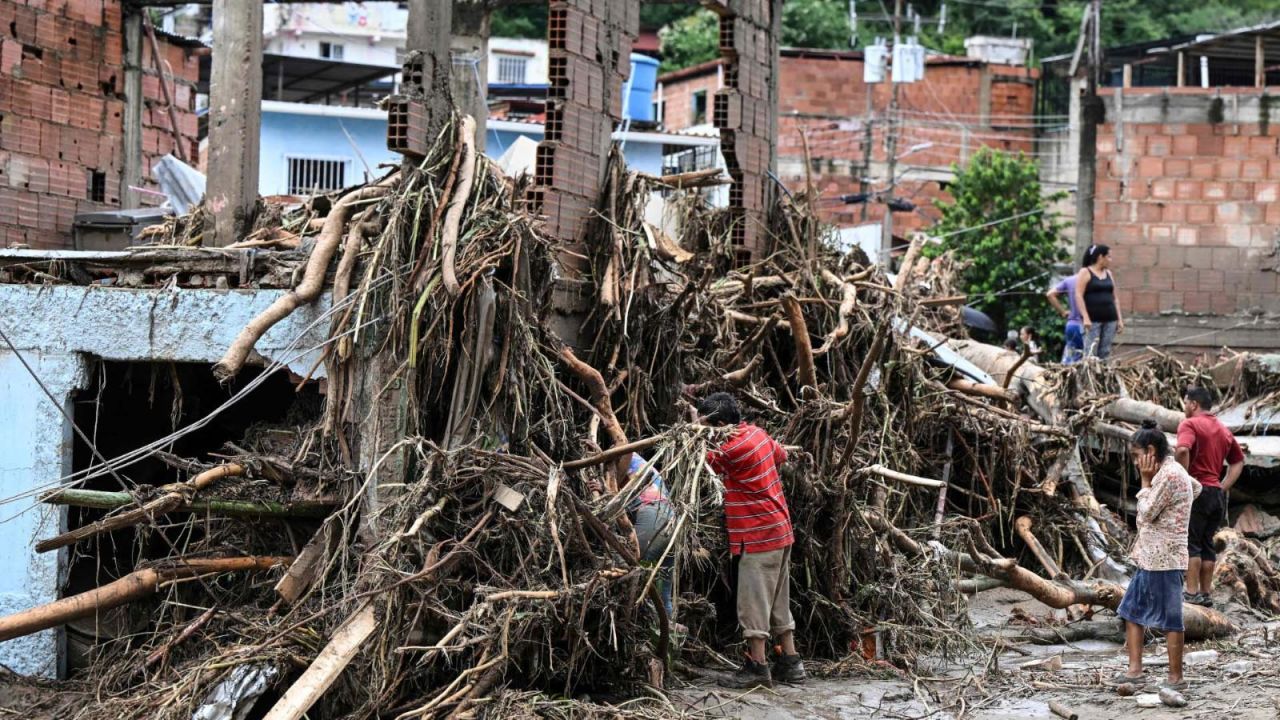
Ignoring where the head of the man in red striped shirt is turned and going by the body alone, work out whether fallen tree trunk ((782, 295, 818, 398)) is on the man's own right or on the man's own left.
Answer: on the man's own right

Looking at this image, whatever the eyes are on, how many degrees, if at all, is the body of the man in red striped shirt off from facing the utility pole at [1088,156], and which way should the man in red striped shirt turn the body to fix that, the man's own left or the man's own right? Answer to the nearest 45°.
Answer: approximately 45° to the man's own right

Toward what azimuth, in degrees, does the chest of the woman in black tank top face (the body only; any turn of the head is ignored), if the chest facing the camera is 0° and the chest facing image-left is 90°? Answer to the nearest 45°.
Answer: approximately 315°

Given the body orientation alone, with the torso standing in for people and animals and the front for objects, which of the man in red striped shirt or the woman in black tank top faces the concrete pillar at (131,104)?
the man in red striped shirt

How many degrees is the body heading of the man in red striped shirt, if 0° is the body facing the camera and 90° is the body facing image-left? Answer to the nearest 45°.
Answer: approximately 135°

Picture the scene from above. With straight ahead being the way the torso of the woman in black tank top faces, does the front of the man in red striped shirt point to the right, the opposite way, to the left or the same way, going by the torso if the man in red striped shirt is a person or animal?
the opposite way

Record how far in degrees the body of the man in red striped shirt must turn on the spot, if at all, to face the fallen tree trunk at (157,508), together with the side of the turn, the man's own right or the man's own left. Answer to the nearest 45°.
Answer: approximately 45° to the man's own left

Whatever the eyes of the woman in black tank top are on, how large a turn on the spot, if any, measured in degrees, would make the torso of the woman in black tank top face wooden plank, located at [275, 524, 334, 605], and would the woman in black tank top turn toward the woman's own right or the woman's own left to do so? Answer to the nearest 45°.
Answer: approximately 90° to the woman's own right

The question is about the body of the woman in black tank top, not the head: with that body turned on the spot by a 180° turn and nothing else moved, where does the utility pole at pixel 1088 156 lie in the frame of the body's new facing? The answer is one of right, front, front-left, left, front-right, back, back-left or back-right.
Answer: front-right

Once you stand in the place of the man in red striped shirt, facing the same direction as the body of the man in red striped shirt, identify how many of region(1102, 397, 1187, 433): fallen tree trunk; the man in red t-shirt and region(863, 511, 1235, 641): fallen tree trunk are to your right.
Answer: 3

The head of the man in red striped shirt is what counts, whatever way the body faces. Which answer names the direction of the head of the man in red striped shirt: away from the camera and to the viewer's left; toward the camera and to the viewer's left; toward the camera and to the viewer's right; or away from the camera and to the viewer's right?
away from the camera and to the viewer's left
